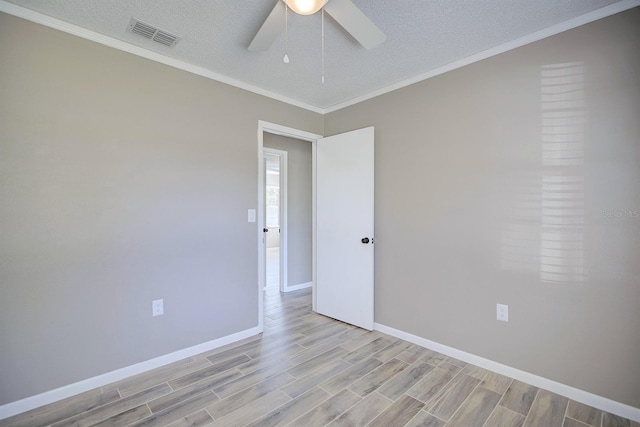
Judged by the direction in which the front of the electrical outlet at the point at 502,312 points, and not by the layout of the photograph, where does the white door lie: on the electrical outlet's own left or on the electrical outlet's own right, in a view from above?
on the electrical outlet's own right

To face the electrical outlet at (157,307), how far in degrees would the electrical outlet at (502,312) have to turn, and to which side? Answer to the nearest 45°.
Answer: approximately 45° to its right

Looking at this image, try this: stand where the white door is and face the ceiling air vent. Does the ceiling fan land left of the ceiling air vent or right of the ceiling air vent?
left

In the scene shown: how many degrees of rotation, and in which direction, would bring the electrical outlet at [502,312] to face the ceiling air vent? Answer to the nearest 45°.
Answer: approximately 45° to its right

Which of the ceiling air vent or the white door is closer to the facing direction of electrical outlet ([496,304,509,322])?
the ceiling air vent
